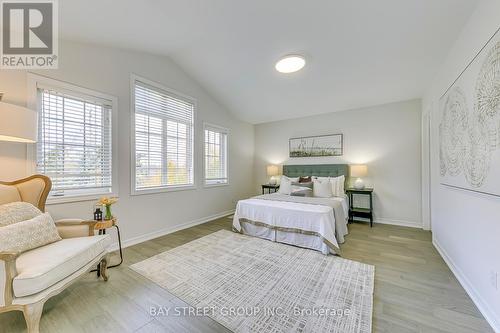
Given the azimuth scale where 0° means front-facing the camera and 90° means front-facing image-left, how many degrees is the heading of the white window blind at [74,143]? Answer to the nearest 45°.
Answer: approximately 315°

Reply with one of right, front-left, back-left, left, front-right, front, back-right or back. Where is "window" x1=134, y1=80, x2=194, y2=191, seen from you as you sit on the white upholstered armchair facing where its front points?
left

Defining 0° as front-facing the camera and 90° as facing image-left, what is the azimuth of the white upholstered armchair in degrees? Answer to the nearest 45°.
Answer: approximately 315°

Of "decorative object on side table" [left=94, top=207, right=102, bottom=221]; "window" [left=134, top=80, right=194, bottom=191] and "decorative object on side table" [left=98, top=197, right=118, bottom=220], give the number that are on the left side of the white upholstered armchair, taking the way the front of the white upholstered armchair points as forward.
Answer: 3

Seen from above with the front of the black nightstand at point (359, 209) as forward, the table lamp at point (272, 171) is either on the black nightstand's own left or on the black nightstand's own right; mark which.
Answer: on the black nightstand's own right

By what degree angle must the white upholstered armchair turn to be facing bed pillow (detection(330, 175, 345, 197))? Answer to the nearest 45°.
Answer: approximately 45° to its left

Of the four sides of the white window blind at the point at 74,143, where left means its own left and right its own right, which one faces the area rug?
front

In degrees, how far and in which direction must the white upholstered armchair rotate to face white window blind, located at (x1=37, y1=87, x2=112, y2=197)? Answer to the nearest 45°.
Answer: approximately 135° to its left

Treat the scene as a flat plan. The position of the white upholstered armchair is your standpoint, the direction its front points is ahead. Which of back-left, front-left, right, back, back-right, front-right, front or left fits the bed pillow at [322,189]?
front-left

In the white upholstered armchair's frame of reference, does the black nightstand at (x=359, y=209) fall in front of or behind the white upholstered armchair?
in front

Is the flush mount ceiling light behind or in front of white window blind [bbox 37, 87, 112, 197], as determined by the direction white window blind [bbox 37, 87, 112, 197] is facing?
in front

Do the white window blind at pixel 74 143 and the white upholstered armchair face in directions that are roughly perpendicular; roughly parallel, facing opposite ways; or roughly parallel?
roughly parallel

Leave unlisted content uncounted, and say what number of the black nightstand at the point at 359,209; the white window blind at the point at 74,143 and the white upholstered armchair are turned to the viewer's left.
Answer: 0

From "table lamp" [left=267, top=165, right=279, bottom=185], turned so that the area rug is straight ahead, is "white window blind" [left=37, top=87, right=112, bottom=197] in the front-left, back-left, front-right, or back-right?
front-right

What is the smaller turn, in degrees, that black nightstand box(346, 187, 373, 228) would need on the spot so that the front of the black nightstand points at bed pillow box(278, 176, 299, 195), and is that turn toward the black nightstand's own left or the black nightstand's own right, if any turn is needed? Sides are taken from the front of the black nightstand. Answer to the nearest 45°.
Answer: approximately 90° to the black nightstand's own right

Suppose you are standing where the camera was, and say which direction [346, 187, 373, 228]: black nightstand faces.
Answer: facing the viewer
